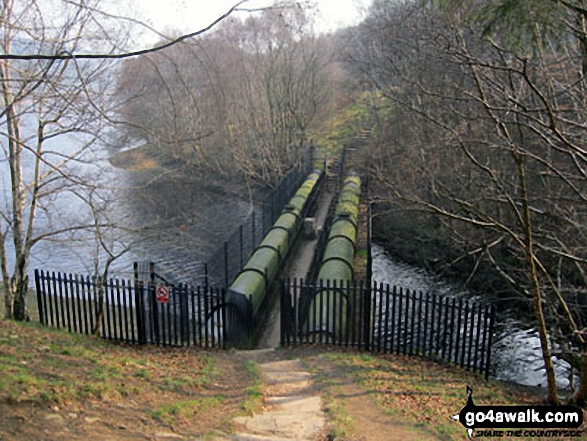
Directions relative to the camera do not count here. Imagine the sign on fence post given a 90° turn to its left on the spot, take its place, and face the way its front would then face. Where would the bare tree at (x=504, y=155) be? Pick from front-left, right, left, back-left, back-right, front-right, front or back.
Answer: front

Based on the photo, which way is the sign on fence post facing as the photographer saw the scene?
facing the viewer
